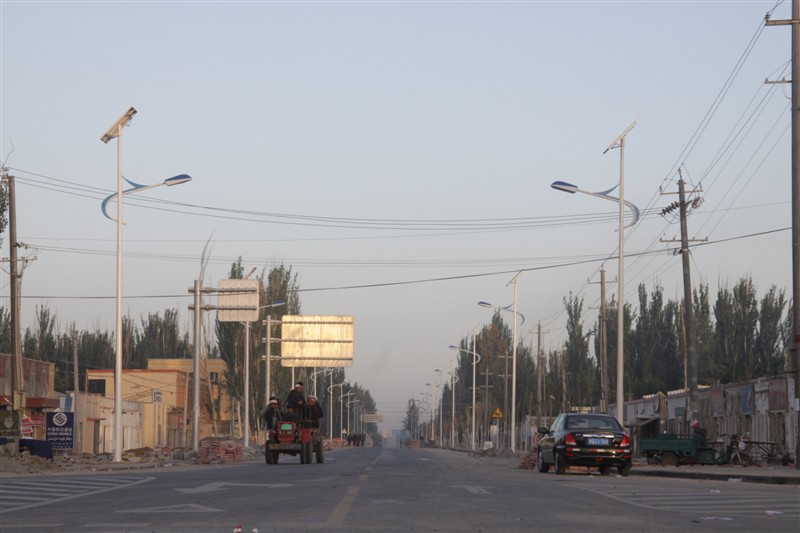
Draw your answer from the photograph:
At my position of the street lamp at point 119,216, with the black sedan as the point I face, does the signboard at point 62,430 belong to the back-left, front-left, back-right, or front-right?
back-left

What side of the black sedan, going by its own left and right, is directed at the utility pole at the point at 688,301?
front

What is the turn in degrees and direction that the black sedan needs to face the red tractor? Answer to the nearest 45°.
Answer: approximately 45° to its left

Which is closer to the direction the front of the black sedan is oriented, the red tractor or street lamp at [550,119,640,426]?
the street lamp

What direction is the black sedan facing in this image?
away from the camera

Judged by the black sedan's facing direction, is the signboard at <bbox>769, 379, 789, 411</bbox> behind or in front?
in front

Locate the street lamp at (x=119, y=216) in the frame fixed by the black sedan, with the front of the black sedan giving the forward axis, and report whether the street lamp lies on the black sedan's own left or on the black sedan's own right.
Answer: on the black sedan's own left

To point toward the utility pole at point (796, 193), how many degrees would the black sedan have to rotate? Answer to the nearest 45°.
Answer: approximately 45° to its right

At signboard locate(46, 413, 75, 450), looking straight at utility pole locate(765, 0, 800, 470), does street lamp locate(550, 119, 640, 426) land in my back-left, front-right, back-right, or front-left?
front-left

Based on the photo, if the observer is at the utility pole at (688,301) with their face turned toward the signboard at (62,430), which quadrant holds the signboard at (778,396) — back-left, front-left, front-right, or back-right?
back-left

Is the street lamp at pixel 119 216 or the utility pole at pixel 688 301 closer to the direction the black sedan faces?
the utility pole
